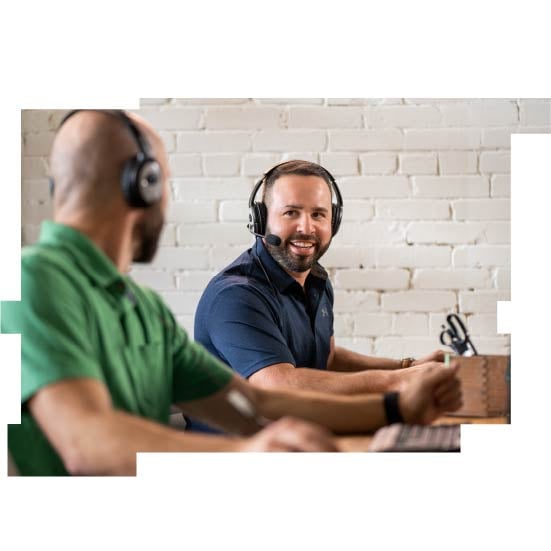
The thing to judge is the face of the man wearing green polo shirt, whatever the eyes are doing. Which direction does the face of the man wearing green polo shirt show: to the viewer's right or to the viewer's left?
to the viewer's right
